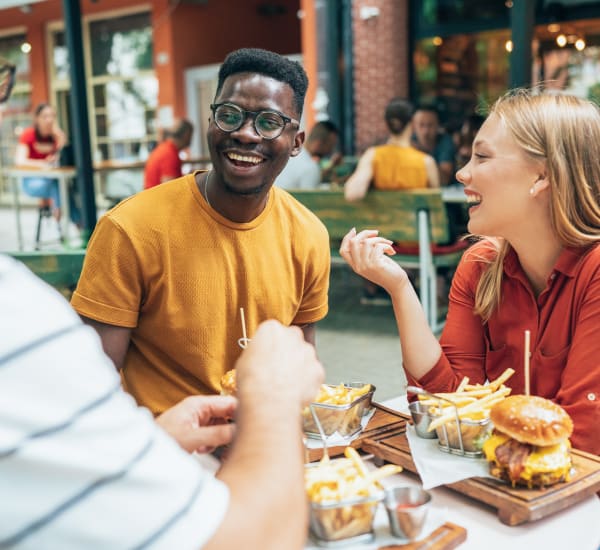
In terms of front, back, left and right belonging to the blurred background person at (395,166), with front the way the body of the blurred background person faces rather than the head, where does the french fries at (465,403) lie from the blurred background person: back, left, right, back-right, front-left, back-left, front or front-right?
back

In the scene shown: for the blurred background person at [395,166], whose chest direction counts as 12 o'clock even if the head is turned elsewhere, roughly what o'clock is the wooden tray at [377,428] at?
The wooden tray is roughly at 6 o'clock from the blurred background person.

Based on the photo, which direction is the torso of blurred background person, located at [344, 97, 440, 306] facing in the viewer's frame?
away from the camera

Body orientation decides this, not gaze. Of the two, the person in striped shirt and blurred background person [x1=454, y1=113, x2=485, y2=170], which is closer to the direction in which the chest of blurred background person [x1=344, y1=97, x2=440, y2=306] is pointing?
the blurred background person

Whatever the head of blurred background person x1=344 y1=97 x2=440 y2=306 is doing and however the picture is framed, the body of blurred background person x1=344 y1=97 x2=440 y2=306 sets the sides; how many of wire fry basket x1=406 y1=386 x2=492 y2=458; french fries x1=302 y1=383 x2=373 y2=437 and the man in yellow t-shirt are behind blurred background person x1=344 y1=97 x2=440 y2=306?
3

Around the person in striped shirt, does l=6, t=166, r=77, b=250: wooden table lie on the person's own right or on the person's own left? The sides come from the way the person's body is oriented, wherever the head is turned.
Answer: on the person's own left

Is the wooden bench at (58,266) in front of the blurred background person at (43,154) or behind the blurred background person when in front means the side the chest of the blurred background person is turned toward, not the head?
in front

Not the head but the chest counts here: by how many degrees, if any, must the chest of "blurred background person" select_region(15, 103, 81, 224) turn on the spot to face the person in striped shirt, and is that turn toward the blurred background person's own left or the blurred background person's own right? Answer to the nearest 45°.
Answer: approximately 45° to the blurred background person's own right

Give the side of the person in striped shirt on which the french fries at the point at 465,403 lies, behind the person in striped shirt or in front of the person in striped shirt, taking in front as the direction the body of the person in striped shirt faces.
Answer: in front
